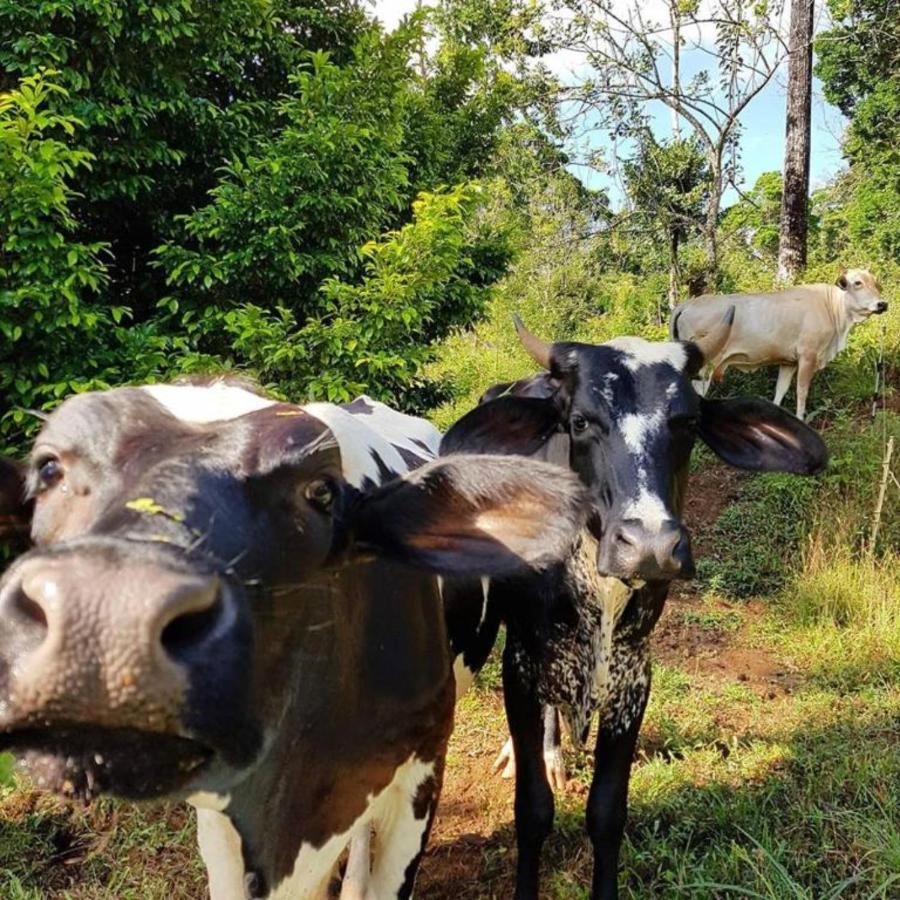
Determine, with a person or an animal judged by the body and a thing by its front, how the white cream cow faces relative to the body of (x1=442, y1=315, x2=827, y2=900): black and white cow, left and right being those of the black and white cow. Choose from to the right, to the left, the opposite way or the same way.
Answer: to the left

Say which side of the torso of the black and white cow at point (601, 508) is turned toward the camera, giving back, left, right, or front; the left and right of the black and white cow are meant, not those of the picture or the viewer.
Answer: front

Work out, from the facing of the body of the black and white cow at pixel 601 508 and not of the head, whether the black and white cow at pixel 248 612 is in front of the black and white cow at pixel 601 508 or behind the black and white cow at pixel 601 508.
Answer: in front

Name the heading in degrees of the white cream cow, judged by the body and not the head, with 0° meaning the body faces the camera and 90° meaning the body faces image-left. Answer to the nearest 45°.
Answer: approximately 270°

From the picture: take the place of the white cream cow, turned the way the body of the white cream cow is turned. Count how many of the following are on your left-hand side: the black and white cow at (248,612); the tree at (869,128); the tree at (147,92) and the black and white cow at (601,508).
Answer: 1

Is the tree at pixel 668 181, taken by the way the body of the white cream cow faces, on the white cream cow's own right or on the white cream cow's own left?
on the white cream cow's own left

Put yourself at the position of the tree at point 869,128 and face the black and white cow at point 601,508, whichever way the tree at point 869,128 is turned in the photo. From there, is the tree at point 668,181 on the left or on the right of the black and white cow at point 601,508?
right

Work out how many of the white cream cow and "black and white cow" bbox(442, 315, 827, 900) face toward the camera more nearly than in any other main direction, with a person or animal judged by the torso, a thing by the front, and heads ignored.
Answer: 1

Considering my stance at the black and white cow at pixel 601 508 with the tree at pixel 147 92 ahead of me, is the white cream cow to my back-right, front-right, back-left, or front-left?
front-right

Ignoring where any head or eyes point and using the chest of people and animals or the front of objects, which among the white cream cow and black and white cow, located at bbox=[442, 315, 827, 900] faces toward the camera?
the black and white cow

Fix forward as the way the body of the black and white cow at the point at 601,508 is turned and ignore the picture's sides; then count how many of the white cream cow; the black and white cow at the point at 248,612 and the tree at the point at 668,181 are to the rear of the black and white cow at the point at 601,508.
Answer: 2

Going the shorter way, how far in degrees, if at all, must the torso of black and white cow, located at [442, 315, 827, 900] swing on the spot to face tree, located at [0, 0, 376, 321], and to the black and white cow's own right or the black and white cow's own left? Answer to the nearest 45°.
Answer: approximately 135° to the black and white cow's own right

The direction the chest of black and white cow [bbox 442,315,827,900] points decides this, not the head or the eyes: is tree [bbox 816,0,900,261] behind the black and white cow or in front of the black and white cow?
behind
